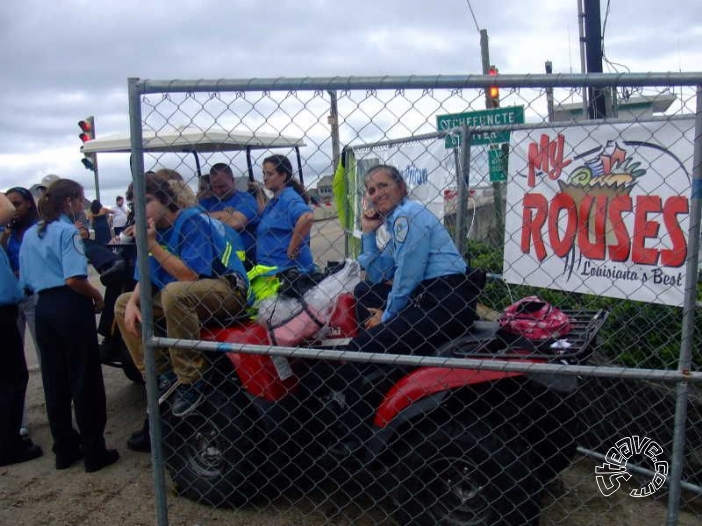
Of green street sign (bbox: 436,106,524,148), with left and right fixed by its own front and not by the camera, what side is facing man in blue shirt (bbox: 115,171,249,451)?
front

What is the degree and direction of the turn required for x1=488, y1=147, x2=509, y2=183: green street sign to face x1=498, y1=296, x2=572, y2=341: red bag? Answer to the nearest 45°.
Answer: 0° — it already faces it

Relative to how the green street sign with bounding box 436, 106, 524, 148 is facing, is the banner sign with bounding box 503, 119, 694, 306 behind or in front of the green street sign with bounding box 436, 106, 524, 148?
in front

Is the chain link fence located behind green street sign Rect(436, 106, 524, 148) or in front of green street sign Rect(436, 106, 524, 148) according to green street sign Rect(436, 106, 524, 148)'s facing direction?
in front

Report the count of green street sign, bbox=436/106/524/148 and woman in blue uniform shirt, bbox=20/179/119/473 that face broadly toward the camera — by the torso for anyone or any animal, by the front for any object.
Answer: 1

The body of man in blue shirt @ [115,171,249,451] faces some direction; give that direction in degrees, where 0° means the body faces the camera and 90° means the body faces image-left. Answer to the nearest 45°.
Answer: approximately 45°

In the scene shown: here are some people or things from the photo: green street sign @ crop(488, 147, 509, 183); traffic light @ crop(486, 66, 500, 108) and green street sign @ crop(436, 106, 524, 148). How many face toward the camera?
3

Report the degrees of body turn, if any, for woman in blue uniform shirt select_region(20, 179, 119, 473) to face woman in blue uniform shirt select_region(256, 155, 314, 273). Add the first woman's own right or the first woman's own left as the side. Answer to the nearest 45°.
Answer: approximately 45° to the first woman's own right

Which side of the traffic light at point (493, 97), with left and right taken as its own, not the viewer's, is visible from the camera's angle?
front

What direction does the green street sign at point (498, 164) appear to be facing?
toward the camera

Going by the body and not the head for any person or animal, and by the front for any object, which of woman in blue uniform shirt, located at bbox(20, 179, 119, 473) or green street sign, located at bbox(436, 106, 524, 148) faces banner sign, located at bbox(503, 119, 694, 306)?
the green street sign
